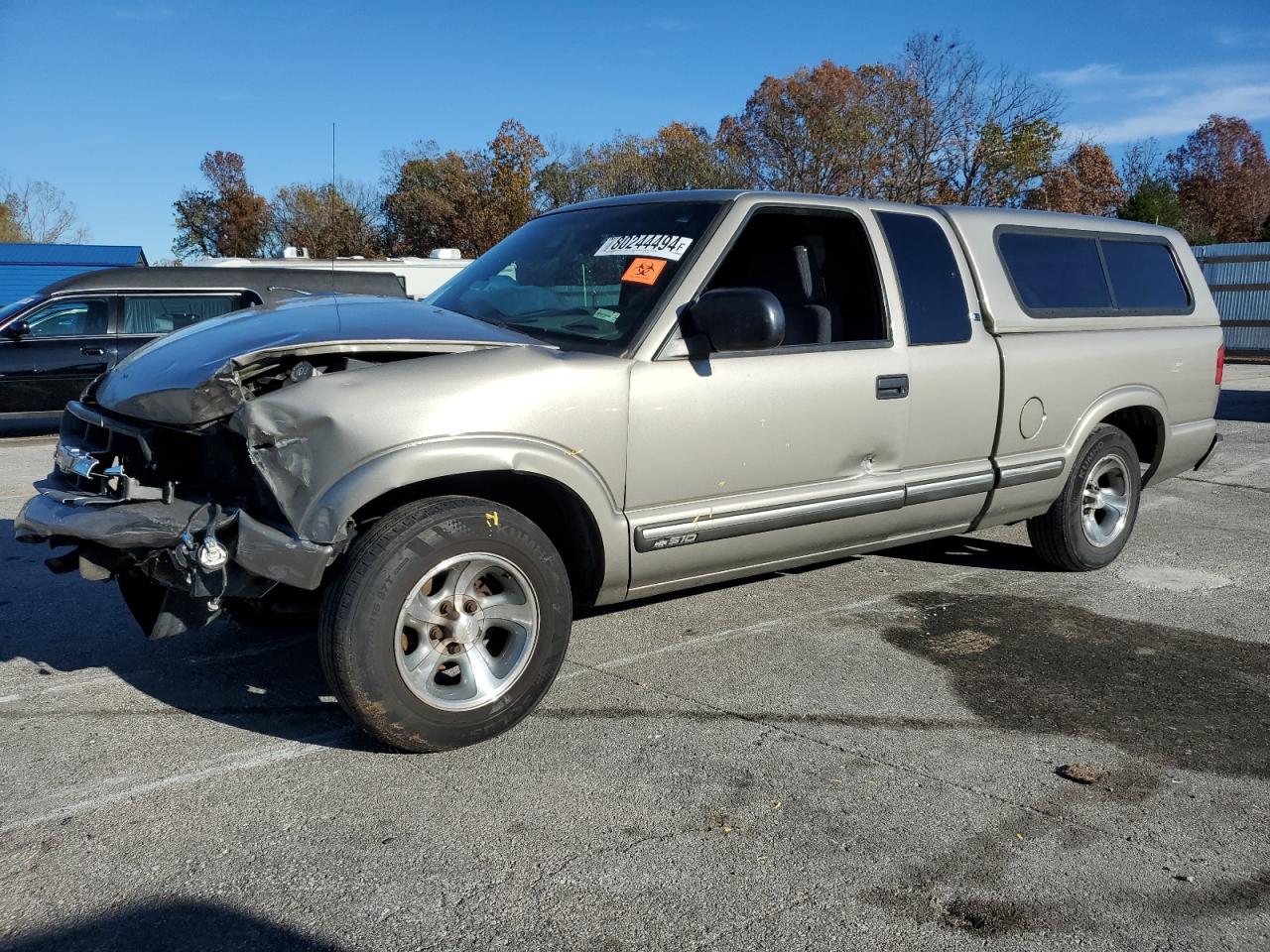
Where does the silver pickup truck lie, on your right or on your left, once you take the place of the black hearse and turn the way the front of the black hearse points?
on your left

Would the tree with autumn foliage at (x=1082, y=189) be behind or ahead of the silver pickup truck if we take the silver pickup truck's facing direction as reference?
behind

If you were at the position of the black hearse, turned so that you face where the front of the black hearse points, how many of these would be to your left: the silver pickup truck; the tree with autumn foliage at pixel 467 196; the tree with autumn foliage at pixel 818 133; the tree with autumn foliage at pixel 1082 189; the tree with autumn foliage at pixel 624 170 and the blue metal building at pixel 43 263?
1

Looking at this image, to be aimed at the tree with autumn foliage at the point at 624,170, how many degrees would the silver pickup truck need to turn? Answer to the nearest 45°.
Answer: approximately 135° to its right

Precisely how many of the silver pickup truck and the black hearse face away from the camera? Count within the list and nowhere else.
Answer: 0

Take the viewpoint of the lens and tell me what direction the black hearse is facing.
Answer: facing to the left of the viewer

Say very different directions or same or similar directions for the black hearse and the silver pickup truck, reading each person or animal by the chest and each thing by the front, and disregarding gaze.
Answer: same or similar directions

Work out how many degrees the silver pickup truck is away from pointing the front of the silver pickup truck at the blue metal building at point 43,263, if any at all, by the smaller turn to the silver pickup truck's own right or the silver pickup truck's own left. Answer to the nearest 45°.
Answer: approximately 90° to the silver pickup truck's own right

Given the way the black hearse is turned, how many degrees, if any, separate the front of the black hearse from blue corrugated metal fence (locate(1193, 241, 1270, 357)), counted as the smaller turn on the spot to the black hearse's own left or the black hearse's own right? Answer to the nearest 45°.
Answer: approximately 180°

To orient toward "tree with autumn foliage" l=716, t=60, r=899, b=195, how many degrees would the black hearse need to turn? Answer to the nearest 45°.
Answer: approximately 135° to its right

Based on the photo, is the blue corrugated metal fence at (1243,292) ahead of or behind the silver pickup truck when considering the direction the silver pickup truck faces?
behind

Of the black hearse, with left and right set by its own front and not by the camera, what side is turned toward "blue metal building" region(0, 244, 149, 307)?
right

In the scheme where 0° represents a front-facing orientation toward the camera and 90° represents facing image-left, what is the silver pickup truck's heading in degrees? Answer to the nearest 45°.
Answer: approximately 45°

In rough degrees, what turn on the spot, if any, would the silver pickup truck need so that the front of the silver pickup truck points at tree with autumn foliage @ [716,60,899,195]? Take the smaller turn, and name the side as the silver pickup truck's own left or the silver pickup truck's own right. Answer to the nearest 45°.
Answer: approximately 135° to the silver pickup truck's own right
